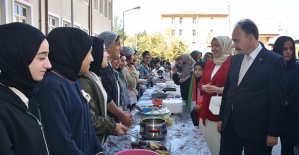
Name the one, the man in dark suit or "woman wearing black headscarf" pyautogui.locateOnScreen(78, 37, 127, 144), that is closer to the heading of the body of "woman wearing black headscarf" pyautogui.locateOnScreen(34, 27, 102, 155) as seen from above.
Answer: the man in dark suit

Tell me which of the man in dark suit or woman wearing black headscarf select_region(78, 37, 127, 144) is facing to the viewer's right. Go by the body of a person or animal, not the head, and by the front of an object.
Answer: the woman wearing black headscarf

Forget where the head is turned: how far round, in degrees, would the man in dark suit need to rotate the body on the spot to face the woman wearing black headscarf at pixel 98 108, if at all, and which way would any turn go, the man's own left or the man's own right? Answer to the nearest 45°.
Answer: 0° — they already face them

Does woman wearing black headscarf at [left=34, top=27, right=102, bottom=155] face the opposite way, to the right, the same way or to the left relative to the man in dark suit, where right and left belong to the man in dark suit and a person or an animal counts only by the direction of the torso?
the opposite way

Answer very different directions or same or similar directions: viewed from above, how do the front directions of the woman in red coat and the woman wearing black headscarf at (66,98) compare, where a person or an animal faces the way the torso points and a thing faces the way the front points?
very different directions

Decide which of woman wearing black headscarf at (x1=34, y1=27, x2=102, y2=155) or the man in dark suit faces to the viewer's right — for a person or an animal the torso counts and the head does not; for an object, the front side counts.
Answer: the woman wearing black headscarf

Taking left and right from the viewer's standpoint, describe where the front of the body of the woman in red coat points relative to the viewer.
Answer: facing the viewer and to the left of the viewer

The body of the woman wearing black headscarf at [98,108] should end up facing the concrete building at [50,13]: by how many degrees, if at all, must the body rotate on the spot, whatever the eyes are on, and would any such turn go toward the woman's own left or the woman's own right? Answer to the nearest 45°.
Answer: approximately 90° to the woman's own left

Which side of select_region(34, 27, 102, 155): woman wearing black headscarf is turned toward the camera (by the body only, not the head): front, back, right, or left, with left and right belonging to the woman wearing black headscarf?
right

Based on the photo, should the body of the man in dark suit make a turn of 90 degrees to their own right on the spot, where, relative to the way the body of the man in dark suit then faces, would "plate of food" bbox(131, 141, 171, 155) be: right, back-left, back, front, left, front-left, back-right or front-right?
left

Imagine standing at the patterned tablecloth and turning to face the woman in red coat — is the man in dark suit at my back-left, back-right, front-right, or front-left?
front-right

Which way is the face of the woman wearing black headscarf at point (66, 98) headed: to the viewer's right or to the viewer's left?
to the viewer's right

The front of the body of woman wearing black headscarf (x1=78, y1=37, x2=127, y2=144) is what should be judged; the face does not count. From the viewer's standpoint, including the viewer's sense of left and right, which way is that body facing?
facing to the right of the viewer
